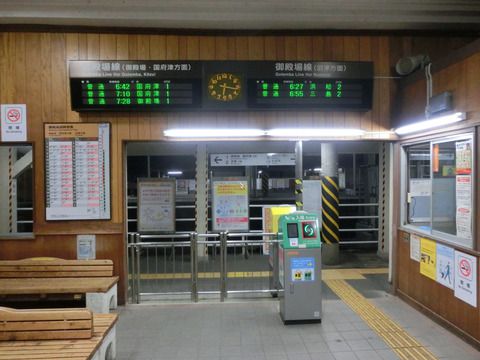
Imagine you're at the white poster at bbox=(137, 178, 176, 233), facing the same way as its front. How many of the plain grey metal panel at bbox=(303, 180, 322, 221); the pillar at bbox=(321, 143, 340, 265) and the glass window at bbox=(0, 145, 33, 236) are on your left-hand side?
2

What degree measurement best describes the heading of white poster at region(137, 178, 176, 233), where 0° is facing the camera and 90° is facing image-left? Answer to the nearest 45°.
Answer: approximately 0°

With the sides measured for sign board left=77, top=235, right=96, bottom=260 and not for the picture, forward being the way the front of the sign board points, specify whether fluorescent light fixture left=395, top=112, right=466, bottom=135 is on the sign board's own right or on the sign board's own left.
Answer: on the sign board's own left

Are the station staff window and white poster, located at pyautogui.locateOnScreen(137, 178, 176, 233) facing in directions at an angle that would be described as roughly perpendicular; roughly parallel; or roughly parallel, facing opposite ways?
roughly perpendicular

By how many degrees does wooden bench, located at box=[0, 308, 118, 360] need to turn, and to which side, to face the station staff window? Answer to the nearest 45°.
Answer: approximately 90° to its left

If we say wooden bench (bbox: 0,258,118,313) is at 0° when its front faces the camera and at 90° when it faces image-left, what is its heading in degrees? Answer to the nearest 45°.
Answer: approximately 0°
